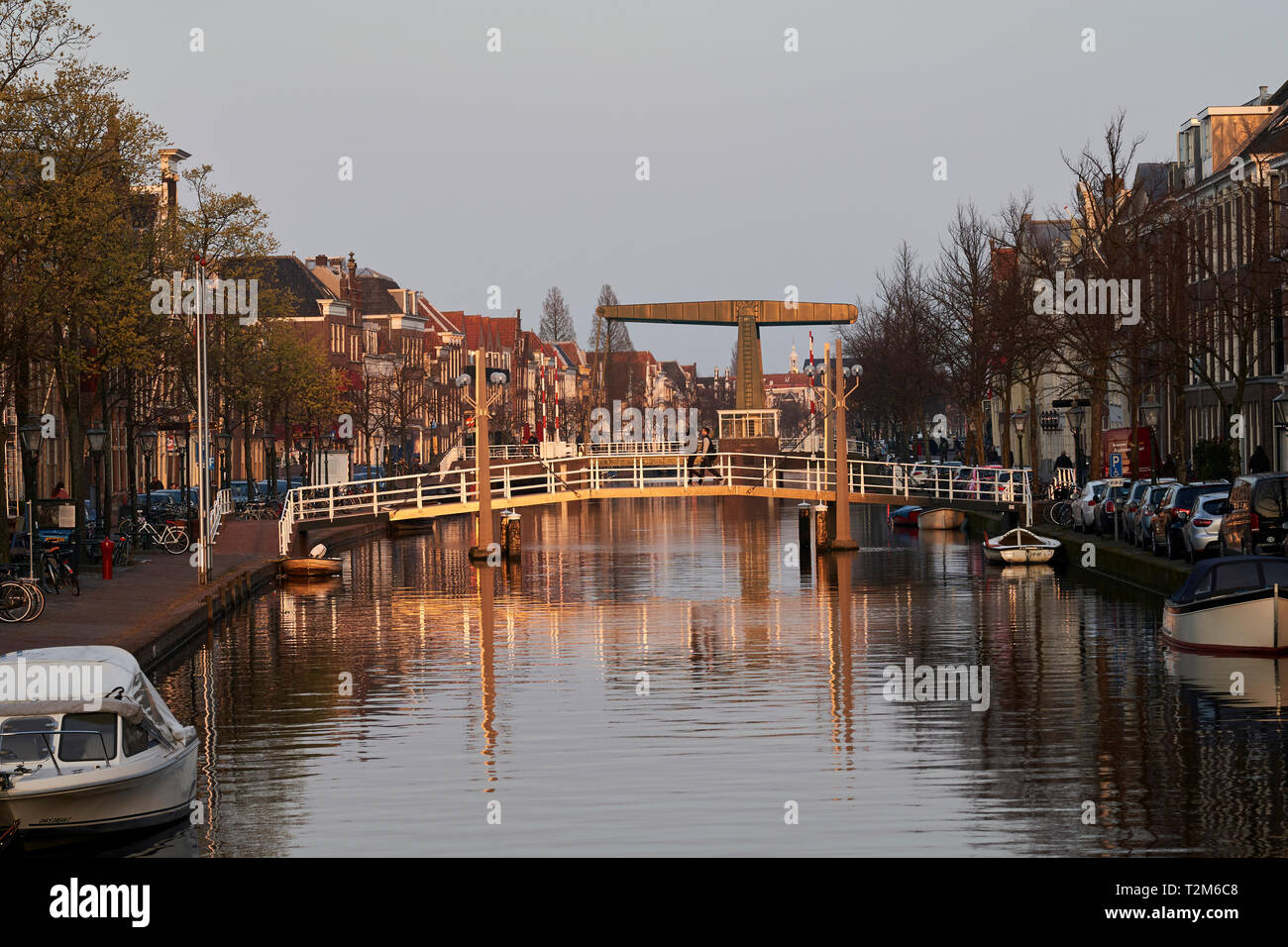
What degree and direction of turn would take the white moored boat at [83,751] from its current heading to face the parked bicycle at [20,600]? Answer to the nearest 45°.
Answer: approximately 135° to its right

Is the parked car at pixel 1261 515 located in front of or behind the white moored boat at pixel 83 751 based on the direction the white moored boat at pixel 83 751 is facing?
behind

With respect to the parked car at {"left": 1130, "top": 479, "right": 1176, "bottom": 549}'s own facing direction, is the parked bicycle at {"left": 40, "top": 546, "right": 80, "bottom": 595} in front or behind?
behind

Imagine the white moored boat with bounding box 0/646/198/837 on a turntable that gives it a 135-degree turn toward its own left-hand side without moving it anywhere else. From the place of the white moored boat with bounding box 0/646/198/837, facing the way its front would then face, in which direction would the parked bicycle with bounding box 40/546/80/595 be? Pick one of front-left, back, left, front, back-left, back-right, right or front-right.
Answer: left

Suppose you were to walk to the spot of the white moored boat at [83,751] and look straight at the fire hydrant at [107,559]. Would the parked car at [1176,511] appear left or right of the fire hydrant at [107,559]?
right

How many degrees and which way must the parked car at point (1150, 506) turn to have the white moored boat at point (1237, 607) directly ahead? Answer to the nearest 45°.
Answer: approximately 135° to its right
